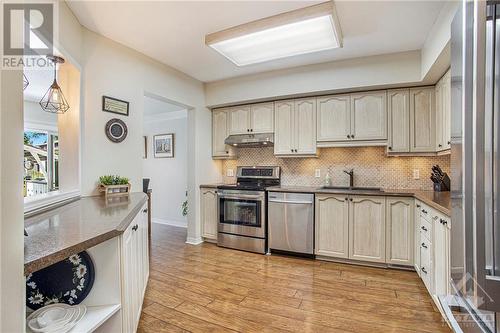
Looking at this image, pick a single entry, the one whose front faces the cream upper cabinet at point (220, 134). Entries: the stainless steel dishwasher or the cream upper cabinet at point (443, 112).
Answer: the cream upper cabinet at point (443, 112)

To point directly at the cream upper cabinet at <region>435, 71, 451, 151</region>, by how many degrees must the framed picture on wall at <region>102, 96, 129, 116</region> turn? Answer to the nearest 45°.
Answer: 0° — it already faces it

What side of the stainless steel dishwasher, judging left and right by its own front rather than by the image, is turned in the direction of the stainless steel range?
right

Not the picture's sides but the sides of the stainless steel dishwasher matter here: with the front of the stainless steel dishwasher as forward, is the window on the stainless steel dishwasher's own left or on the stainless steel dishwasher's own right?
on the stainless steel dishwasher's own right

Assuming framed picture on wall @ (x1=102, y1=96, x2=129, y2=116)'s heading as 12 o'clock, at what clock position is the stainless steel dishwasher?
The stainless steel dishwasher is roughly at 11 o'clock from the framed picture on wall.

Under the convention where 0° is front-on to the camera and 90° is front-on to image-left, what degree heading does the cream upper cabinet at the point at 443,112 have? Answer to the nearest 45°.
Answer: approximately 90°

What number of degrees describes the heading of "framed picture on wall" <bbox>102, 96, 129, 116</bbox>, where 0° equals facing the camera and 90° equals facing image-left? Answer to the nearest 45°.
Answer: approximately 315°

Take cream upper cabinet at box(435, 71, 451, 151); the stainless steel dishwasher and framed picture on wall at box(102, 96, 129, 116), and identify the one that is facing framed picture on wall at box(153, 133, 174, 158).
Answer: the cream upper cabinet

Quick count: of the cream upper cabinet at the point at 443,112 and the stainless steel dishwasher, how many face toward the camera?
1

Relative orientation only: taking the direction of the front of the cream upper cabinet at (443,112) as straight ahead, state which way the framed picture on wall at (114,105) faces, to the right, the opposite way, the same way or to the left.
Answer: the opposite way

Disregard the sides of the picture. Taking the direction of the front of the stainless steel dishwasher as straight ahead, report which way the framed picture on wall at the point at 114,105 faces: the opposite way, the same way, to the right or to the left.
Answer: to the left

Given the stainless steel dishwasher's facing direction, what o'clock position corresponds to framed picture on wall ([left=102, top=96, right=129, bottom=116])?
The framed picture on wall is roughly at 2 o'clock from the stainless steel dishwasher.

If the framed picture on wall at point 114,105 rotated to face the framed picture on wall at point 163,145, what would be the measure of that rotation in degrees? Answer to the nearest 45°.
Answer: approximately 135° to its left

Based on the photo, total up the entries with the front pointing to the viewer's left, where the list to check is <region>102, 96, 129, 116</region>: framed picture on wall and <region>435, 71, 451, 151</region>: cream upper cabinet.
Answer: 1
